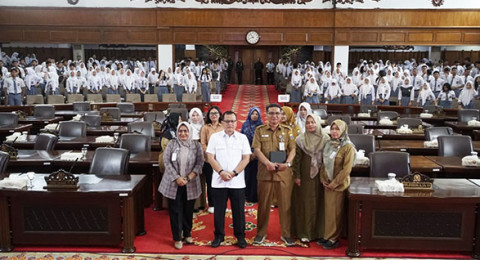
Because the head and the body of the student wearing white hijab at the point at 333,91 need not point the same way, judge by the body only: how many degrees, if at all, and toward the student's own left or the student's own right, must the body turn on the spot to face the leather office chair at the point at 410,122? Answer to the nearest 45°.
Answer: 0° — they already face it

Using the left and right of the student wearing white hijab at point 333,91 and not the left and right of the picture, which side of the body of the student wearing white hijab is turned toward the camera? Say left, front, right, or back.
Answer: front

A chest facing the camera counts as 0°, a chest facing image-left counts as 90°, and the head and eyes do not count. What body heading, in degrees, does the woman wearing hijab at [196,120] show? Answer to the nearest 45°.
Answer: approximately 0°

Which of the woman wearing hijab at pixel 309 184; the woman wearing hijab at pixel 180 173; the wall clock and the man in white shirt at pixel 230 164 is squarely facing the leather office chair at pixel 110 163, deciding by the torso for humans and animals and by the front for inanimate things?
the wall clock

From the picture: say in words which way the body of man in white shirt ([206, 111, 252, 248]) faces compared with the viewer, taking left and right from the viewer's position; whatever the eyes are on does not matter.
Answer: facing the viewer

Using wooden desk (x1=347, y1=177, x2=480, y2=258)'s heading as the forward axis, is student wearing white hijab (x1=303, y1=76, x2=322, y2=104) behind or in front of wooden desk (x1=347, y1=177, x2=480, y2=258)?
behind

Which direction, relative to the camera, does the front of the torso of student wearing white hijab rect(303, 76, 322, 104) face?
toward the camera

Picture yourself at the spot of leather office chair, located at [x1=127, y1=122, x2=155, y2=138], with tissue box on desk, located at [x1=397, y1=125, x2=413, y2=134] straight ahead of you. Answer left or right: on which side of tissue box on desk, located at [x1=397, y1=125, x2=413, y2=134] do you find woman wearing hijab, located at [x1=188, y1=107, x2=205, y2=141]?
right

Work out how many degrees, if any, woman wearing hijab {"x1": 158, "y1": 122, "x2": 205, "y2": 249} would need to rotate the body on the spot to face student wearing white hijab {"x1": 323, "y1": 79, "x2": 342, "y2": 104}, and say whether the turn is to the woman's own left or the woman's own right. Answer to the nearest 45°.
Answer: approximately 135° to the woman's own left

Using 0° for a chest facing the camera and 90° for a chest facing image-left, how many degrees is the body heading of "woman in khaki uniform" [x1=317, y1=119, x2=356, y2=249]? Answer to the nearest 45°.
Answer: approximately 45°

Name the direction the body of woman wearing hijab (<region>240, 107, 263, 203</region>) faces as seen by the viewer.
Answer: toward the camera

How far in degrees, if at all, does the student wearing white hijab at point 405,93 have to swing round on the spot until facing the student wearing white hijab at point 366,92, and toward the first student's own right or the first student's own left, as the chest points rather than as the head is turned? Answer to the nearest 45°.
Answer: approximately 90° to the first student's own right

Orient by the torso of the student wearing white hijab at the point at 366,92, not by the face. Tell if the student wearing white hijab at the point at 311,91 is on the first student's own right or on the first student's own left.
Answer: on the first student's own right

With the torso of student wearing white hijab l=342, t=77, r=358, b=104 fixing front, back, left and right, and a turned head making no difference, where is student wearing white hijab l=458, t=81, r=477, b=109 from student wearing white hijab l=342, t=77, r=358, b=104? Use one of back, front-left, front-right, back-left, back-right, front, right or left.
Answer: left

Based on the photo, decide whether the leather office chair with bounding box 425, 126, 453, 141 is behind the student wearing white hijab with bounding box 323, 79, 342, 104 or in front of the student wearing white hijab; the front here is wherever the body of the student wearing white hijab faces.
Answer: in front

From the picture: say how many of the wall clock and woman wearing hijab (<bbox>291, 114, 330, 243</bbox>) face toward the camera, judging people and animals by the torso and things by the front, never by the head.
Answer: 2
